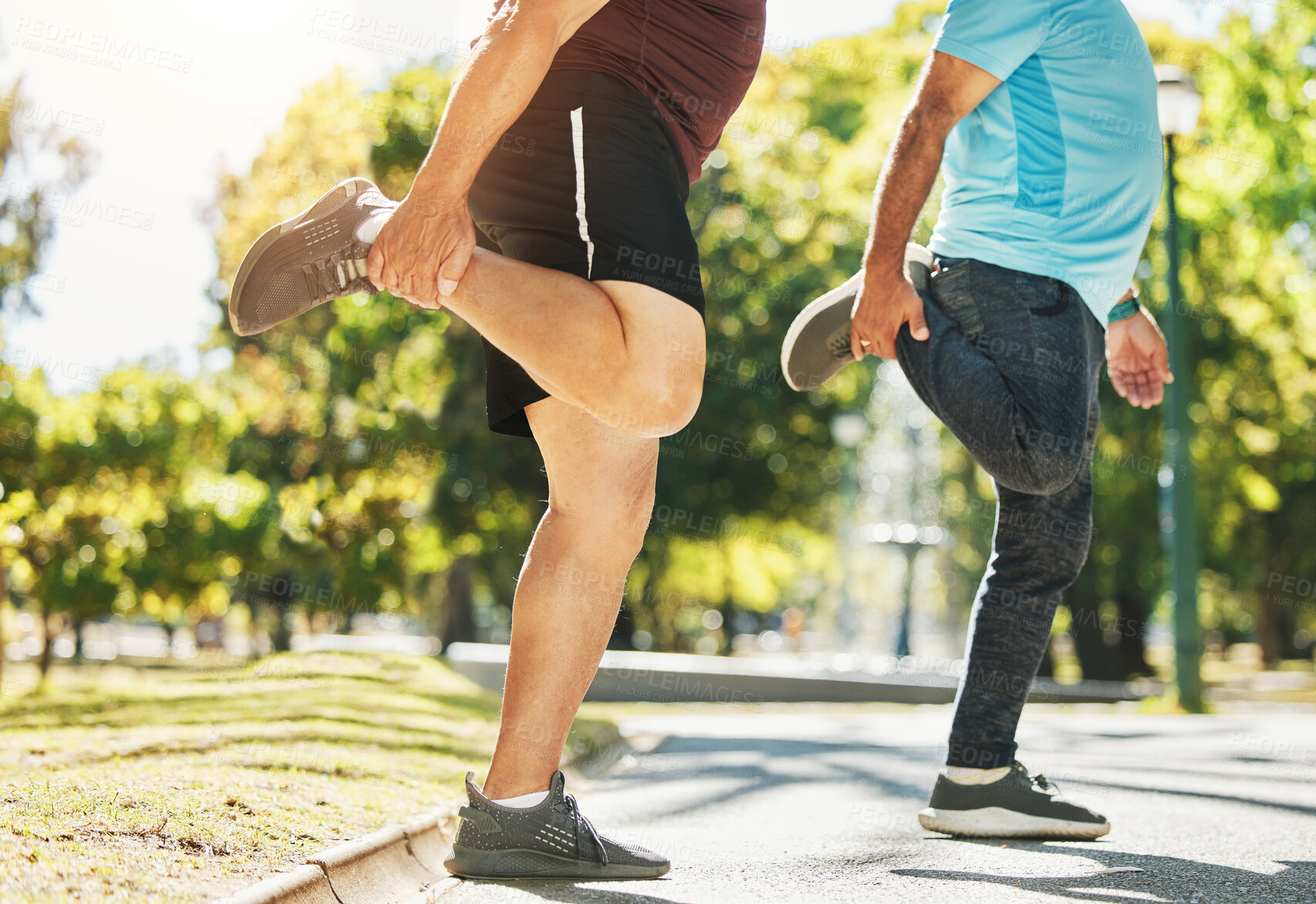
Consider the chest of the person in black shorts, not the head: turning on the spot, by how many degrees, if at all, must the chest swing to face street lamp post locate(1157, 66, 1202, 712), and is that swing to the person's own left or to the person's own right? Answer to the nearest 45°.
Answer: approximately 45° to the person's own left

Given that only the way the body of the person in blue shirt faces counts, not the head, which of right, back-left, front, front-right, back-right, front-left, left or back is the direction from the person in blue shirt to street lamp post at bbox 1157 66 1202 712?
left

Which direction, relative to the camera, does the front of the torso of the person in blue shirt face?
to the viewer's right

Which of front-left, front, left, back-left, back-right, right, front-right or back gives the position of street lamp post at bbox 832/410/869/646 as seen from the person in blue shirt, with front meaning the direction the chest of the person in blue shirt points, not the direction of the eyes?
left

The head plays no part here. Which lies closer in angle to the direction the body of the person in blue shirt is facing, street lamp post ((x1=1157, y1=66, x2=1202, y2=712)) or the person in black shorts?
the street lamp post

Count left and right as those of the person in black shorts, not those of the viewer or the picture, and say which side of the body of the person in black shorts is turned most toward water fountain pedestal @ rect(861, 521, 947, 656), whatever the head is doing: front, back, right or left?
left

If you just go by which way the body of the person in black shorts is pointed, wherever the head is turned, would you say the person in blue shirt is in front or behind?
in front

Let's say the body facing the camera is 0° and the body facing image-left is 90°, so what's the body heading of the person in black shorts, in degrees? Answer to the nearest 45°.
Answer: approximately 270°
